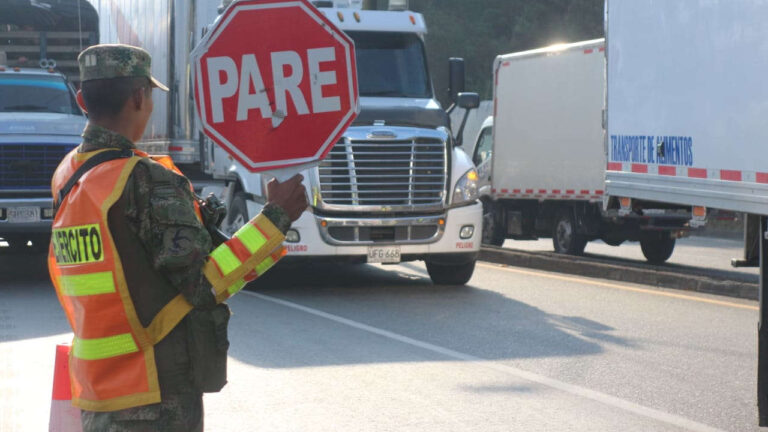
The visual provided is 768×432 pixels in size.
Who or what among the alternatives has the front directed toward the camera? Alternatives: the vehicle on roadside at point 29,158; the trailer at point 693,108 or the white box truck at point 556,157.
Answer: the vehicle on roadside

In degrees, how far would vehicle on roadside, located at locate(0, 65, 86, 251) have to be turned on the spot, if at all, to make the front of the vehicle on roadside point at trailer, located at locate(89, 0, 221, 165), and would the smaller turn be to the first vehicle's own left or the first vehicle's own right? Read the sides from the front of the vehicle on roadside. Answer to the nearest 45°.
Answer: approximately 135° to the first vehicle's own left

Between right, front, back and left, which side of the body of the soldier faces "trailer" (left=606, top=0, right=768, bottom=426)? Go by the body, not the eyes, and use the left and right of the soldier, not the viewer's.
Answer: front

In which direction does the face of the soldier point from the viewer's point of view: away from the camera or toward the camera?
away from the camera

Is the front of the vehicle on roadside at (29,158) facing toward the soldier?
yes

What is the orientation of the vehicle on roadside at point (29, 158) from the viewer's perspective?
toward the camera

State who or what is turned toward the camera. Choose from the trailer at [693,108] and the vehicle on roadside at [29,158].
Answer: the vehicle on roadside

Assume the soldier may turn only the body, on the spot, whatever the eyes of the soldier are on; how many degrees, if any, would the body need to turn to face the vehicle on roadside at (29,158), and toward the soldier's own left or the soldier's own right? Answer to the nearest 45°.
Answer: approximately 45° to the soldier's own left

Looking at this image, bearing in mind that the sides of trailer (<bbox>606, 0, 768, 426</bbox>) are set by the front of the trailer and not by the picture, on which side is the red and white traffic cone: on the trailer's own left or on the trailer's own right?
on the trailer's own left

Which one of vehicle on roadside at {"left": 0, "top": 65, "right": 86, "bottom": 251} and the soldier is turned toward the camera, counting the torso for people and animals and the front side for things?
the vehicle on roadside

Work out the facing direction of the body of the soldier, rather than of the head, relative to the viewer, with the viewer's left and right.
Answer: facing away from the viewer and to the right of the viewer

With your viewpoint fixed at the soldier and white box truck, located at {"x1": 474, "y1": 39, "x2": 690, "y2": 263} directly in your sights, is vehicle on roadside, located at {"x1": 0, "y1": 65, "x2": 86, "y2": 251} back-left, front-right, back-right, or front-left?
front-left

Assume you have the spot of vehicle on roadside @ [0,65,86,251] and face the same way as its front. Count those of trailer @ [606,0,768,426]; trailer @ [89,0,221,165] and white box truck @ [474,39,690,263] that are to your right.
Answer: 0

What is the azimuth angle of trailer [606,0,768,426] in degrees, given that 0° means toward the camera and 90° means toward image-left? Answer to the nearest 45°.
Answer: approximately 135°

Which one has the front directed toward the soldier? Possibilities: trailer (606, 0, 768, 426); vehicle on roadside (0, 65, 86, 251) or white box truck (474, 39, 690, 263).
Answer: the vehicle on roadside

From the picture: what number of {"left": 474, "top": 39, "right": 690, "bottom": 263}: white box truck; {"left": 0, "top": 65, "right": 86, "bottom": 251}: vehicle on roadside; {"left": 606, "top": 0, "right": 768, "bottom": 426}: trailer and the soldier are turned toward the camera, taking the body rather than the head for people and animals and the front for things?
1
